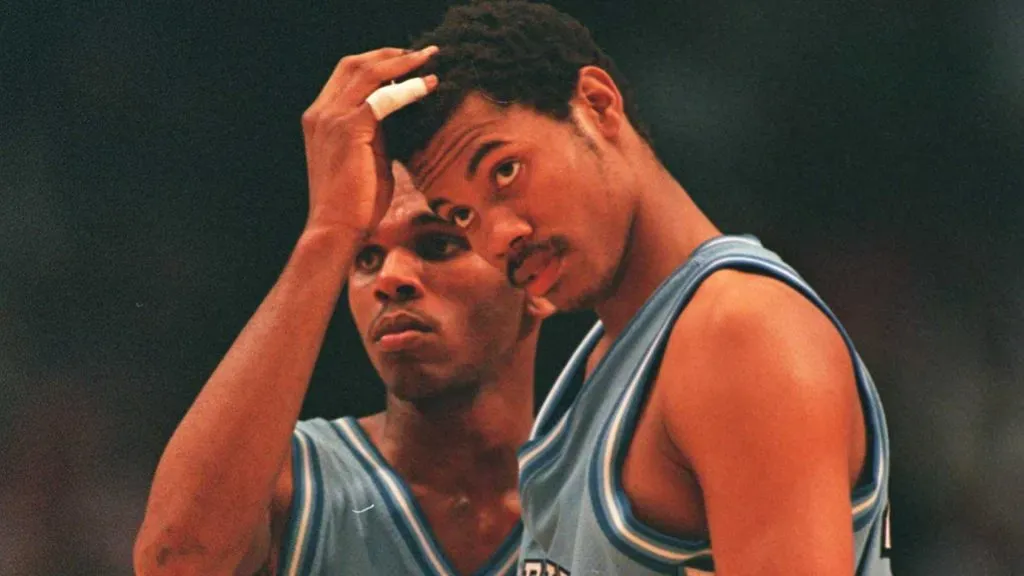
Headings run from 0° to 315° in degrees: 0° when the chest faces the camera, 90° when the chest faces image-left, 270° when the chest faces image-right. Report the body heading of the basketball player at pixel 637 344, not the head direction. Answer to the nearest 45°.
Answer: approximately 45°
